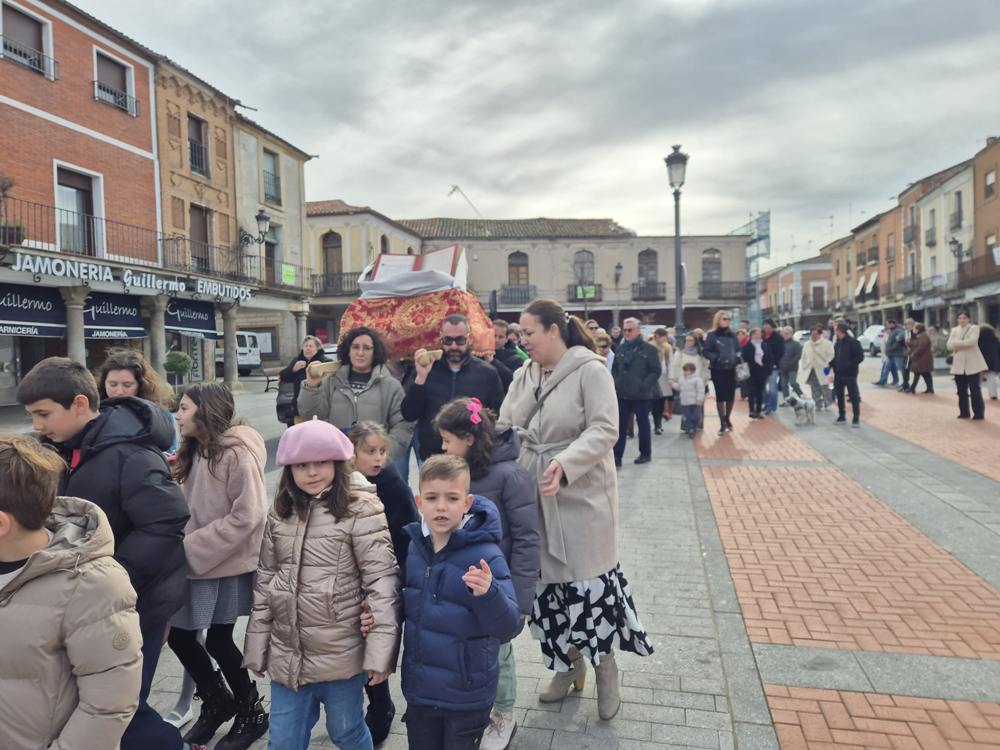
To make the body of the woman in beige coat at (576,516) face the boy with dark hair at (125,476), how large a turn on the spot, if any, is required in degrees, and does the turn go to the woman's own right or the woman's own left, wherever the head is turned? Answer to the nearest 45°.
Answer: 0° — they already face them

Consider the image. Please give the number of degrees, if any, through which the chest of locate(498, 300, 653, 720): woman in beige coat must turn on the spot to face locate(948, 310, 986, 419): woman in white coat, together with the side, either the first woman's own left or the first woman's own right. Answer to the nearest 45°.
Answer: approximately 180°

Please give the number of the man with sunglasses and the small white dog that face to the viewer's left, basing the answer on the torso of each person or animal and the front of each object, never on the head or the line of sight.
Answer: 1

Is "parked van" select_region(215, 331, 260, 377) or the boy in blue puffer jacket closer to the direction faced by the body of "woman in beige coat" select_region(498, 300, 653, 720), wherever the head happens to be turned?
the boy in blue puffer jacket

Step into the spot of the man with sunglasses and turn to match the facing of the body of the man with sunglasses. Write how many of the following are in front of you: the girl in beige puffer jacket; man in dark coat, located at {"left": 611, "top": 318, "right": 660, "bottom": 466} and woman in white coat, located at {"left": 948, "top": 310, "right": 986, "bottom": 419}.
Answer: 1

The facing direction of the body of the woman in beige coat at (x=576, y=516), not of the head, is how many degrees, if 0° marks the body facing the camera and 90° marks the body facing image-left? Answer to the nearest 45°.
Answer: approximately 45°

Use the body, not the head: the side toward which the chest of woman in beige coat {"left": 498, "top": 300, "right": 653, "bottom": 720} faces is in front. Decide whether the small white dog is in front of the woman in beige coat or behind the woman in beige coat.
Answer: behind
